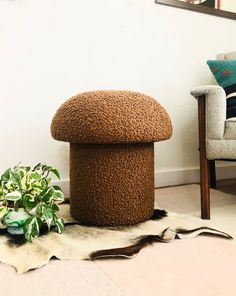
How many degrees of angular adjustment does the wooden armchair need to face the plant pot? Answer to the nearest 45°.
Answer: approximately 45° to its right
